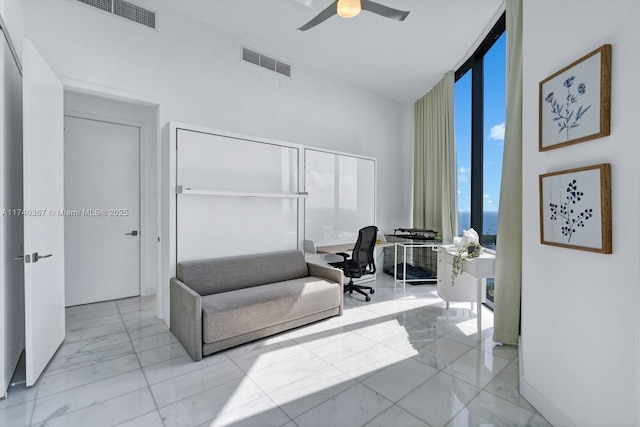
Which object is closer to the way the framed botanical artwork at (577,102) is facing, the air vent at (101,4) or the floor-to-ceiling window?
the air vent

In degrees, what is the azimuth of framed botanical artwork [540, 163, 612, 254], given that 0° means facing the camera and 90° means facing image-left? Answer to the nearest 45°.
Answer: approximately 45°

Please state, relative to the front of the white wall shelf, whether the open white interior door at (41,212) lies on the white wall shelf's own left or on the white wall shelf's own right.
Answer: on the white wall shelf's own right

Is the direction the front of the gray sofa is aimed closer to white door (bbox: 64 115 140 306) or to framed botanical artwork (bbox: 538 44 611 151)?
the framed botanical artwork

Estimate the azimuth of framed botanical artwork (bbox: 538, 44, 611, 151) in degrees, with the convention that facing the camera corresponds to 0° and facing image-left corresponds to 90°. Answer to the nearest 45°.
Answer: approximately 45°

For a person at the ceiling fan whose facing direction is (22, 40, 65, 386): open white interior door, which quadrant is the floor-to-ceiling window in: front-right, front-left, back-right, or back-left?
back-right

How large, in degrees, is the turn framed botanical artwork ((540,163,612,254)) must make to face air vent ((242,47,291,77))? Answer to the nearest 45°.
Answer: approximately 45° to its right

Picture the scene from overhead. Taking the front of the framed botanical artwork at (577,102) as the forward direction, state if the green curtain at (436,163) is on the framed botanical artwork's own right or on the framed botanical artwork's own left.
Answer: on the framed botanical artwork's own right
